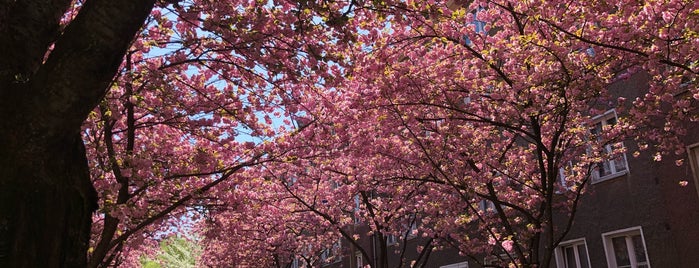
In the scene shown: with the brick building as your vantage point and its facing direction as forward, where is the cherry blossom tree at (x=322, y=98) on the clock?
The cherry blossom tree is roughly at 12 o'clock from the brick building.

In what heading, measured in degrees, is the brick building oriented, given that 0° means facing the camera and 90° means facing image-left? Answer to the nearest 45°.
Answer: approximately 45°

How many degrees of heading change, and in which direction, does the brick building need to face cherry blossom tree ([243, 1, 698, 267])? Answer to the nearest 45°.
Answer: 0° — it already faces it
